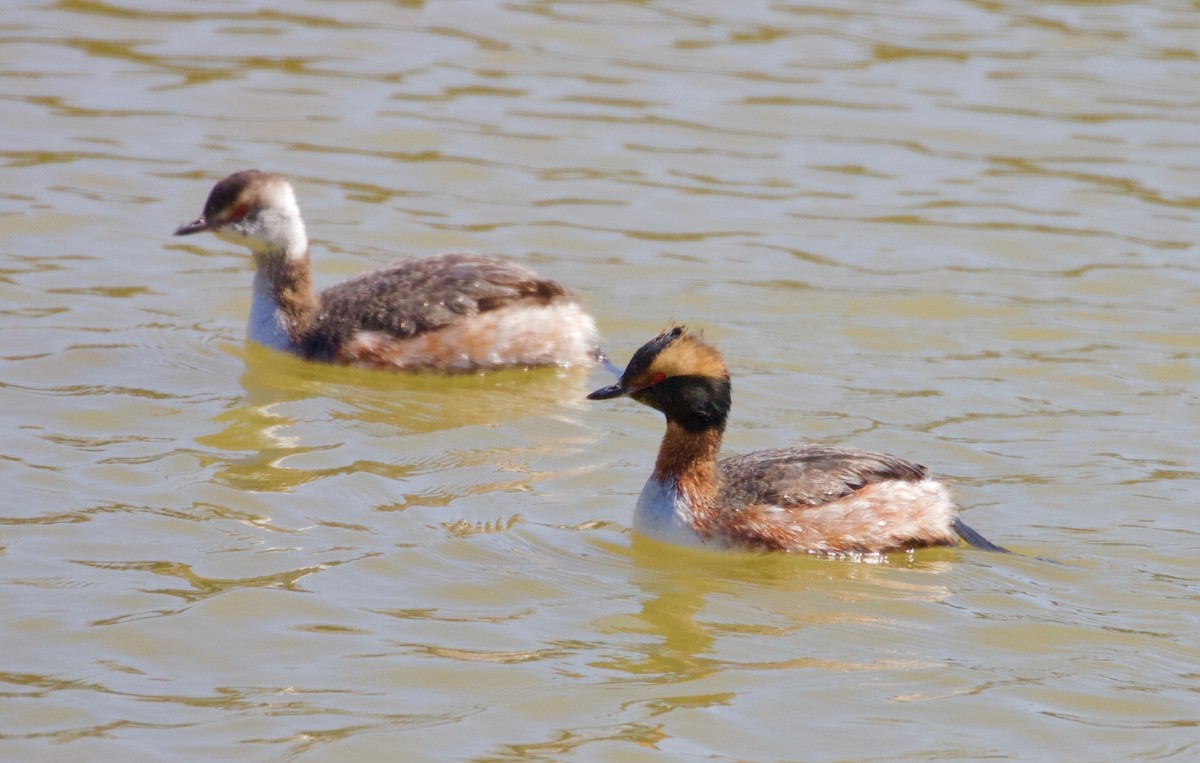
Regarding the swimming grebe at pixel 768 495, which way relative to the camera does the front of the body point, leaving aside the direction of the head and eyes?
to the viewer's left

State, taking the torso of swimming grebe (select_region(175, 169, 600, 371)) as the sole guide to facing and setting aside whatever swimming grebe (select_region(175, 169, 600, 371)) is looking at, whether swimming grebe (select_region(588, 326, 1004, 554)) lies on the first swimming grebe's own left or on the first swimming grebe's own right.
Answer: on the first swimming grebe's own left

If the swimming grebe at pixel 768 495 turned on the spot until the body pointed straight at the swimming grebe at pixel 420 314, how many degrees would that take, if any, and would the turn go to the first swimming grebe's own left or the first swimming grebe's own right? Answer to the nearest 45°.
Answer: approximately 45° to the first swimming grebe's own right

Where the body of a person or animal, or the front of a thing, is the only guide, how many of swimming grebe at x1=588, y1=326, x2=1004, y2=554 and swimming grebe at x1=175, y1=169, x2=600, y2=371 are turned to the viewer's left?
2

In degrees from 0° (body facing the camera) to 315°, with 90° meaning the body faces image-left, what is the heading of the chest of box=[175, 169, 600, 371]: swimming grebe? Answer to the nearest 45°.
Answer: approximately 90°
